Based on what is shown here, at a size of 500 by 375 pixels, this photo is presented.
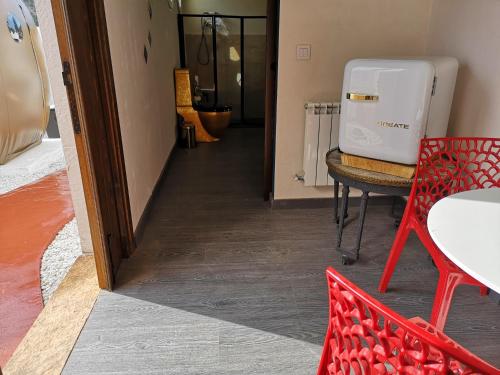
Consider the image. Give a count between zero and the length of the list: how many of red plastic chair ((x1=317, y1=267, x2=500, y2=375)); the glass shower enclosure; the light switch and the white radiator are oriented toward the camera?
3

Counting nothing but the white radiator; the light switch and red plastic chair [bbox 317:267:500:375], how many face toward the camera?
2

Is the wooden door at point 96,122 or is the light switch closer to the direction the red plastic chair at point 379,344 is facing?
the light switch

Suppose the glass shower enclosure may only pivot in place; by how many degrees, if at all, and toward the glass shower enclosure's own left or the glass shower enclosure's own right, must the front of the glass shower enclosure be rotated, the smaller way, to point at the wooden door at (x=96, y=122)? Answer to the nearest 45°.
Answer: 0° — it already faces it

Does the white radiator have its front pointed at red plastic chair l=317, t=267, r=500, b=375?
yes

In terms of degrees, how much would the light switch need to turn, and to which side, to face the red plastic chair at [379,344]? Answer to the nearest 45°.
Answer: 0° — it already faces it

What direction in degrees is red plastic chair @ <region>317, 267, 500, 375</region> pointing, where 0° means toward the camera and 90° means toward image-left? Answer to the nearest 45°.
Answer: approximately 225°
